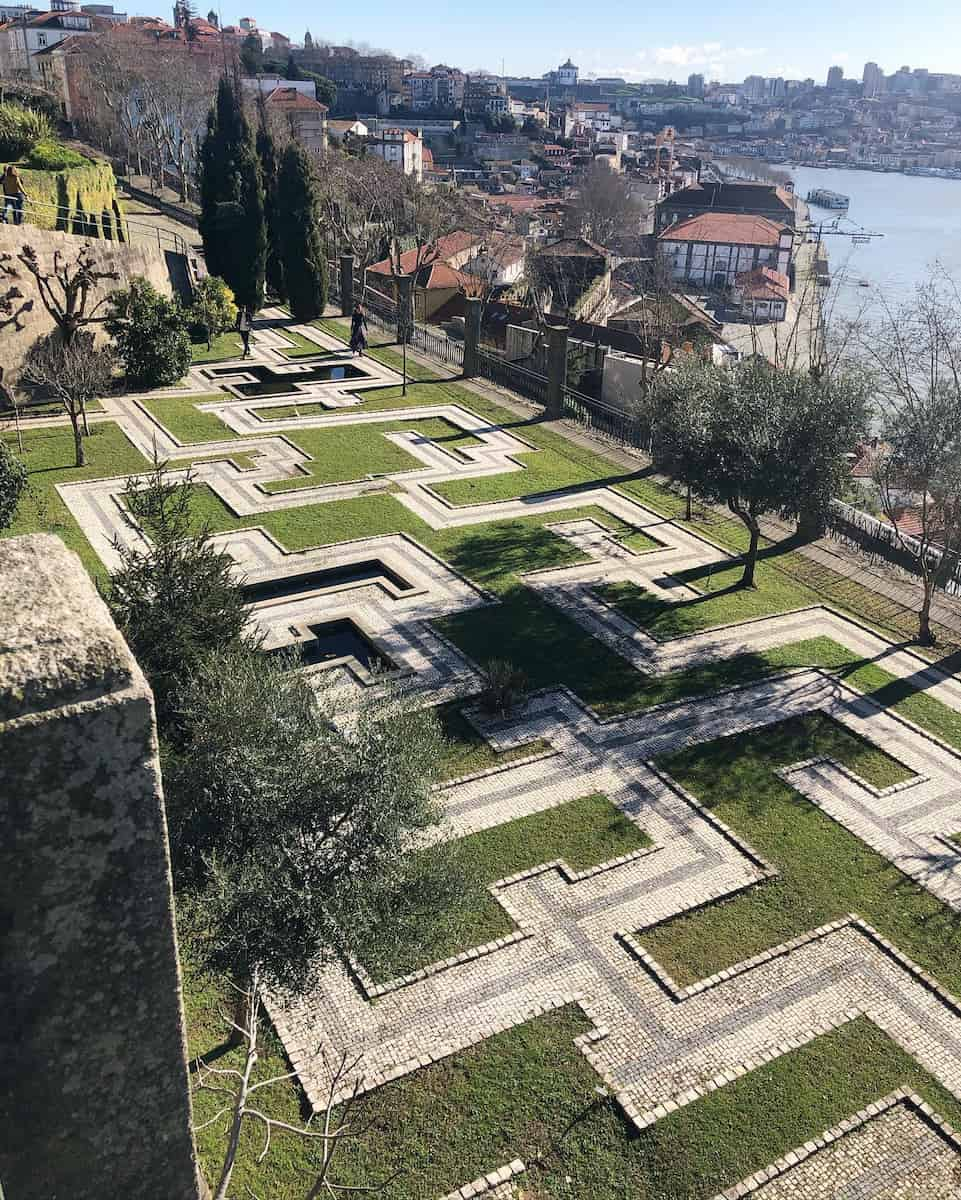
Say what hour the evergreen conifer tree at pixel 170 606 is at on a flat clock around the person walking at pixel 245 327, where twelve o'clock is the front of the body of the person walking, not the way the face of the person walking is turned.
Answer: The evergreen conifer tree is roughly at 12 o'clock from the person walking.

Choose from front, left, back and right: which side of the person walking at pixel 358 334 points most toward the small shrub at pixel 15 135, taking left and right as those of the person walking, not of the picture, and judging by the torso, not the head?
right

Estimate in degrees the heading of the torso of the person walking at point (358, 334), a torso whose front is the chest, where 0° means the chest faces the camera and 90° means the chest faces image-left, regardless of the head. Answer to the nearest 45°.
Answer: approximately 0°

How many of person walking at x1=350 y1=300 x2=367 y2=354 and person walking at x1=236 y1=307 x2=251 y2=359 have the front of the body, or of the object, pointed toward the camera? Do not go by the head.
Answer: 2

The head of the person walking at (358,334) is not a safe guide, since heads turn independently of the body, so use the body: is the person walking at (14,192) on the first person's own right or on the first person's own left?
on the first person's own right

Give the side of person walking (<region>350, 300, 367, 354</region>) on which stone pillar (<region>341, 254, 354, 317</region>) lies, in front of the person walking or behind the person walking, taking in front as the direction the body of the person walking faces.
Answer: behind

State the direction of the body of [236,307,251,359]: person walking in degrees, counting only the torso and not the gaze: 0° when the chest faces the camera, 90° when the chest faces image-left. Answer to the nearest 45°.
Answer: approximately 0°

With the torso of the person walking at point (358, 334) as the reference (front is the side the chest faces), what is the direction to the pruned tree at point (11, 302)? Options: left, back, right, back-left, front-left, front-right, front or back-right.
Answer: front-right

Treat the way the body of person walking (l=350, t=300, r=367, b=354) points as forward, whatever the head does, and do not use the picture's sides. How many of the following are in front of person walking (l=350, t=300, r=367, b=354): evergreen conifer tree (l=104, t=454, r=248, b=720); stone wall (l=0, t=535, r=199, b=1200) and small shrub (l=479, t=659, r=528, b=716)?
3

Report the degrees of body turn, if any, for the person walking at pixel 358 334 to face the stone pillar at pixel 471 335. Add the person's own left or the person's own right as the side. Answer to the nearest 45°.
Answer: approximately 45° to the person's own left

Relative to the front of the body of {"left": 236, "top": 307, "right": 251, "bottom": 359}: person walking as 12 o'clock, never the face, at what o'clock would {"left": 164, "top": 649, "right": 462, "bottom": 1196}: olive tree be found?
The olive tree is roughly at 12 o'clock from the person walking.
